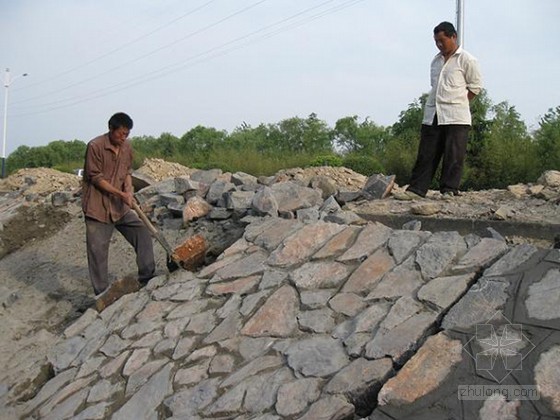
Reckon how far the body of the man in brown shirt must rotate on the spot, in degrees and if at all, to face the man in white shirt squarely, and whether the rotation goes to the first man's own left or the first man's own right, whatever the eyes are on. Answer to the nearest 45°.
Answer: approximately 45° to the first man's own left

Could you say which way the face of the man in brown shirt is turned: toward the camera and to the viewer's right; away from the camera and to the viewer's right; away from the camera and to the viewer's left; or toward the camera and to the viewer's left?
toward the camera and to the viewer's right

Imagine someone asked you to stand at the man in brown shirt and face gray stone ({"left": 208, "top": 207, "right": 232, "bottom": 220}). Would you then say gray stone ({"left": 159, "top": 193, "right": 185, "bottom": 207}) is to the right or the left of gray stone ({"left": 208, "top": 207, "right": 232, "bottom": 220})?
left

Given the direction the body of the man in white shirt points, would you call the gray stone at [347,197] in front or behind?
in front

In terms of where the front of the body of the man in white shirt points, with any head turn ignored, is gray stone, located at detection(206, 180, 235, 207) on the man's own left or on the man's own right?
on the man's own right

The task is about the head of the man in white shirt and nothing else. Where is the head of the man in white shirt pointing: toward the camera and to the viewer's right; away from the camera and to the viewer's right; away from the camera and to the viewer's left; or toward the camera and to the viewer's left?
toward the camera and to the viewer's left

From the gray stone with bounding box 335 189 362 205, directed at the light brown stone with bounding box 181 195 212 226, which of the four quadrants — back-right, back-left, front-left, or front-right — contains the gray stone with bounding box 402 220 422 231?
back-left

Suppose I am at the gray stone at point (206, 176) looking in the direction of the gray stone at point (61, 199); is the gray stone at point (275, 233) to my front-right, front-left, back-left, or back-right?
back-left

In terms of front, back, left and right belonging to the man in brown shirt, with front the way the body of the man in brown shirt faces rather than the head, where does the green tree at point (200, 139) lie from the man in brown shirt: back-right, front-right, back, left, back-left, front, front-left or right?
back-left

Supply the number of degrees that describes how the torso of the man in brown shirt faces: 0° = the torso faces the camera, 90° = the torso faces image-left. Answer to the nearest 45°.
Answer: approximately 315°

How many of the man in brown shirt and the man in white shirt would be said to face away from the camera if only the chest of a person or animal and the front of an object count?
0

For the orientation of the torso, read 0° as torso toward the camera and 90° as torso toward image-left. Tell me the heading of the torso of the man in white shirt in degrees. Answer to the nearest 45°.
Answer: approximately 45°

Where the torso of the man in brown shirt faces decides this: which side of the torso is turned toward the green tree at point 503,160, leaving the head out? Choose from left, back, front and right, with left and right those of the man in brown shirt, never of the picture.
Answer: left
